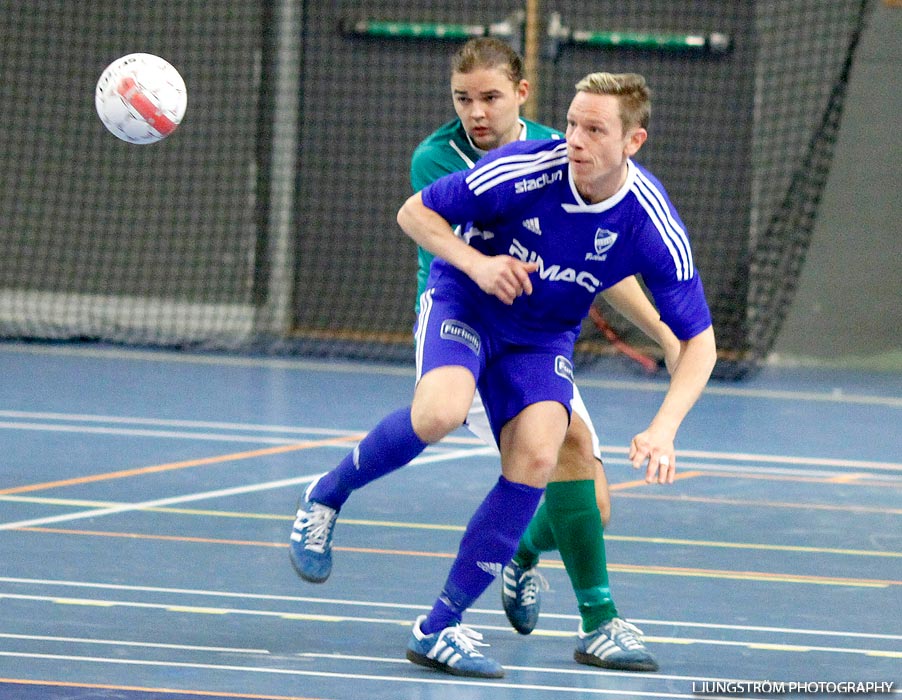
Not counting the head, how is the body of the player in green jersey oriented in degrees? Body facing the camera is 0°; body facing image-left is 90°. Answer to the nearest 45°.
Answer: approximately 0°

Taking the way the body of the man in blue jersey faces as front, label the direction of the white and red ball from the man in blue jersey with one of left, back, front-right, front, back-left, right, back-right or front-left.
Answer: back-right

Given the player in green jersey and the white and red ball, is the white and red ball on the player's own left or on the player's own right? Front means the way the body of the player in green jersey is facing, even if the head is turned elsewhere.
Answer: on the player's own right
